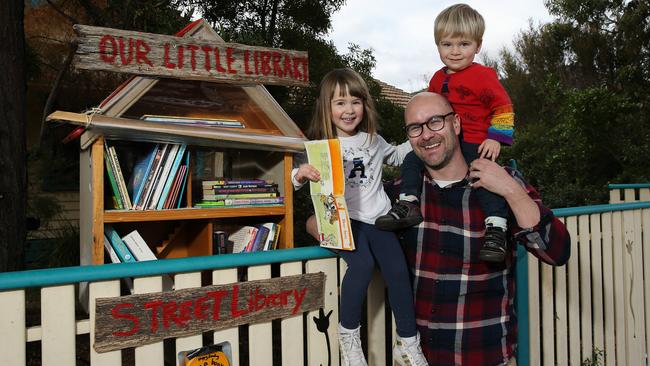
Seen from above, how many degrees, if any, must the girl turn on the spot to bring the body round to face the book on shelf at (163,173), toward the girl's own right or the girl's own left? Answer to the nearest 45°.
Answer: approximately 90° to the girl's own right

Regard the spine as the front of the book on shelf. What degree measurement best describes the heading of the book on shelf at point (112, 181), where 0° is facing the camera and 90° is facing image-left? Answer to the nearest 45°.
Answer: approximately 0°

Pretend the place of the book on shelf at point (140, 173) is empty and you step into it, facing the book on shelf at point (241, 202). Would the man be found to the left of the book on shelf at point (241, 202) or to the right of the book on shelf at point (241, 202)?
right

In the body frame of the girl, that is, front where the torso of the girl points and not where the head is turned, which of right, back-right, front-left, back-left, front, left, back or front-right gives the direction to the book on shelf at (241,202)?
back-right

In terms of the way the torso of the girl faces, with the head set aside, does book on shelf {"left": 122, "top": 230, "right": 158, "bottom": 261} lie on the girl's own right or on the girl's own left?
on the girl's own right

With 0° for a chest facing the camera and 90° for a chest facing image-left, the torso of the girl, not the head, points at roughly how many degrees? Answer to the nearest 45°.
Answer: approximately 0°

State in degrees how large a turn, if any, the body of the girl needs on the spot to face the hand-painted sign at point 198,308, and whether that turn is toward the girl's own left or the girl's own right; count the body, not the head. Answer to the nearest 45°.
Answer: approximately 45° to the girl's own right
